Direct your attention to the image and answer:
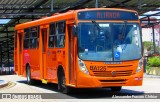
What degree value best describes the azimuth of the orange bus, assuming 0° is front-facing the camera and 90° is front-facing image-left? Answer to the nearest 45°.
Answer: approximately 315°
